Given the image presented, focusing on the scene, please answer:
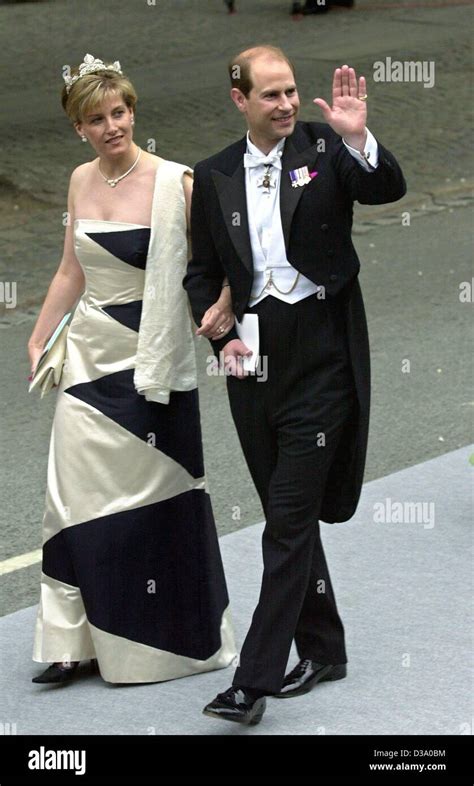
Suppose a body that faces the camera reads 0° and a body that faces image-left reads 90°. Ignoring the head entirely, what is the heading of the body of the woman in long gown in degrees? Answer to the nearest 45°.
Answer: approximately 45°

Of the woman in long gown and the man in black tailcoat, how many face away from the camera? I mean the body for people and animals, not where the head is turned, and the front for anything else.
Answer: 0

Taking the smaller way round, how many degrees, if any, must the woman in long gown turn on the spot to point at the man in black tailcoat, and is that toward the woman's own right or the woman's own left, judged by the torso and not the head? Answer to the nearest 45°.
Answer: approximately 90° to the woman's own left

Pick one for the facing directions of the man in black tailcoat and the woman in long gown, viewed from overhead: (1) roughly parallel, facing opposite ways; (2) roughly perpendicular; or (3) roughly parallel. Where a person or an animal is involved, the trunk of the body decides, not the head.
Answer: roughly parallel

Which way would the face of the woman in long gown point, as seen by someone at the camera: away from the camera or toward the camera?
toward the camera

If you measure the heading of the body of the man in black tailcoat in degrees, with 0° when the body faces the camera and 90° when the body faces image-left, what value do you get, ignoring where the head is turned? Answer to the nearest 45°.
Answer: approximately 45°

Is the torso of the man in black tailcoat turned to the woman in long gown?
no
